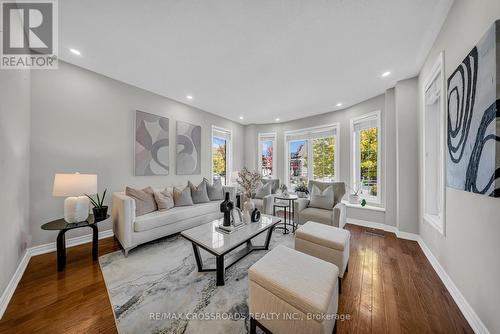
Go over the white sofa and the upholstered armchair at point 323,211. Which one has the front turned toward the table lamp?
the upholstered armchair

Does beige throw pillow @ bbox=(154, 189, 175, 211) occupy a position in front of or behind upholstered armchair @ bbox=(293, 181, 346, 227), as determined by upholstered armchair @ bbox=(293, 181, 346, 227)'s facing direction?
in front

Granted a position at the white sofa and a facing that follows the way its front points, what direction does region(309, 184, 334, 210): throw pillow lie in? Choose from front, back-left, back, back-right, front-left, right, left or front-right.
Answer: front-left

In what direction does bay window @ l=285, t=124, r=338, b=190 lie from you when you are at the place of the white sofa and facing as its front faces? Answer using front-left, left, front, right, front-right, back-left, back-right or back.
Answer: front-left

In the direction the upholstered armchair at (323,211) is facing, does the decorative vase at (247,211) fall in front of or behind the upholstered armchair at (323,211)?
in front

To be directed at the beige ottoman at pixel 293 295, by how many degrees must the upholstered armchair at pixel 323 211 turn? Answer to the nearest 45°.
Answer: approximately 45° to its left

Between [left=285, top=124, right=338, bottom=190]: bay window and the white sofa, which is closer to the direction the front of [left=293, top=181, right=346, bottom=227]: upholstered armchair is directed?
the white sofa

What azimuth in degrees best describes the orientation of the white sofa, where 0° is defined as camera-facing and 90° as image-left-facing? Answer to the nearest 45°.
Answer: approximately 315°

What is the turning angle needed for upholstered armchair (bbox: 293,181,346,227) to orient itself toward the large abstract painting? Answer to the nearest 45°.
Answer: approximately 90° to its left

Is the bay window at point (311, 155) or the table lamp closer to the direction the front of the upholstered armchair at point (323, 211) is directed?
the table lamp

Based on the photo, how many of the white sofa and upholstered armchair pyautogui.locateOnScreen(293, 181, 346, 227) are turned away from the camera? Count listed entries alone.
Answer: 0

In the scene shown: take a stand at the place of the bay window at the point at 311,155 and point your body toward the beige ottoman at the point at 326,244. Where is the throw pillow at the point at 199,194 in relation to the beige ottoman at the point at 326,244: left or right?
right

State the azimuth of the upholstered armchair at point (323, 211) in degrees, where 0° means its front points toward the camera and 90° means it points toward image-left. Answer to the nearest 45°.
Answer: approximately 45°
